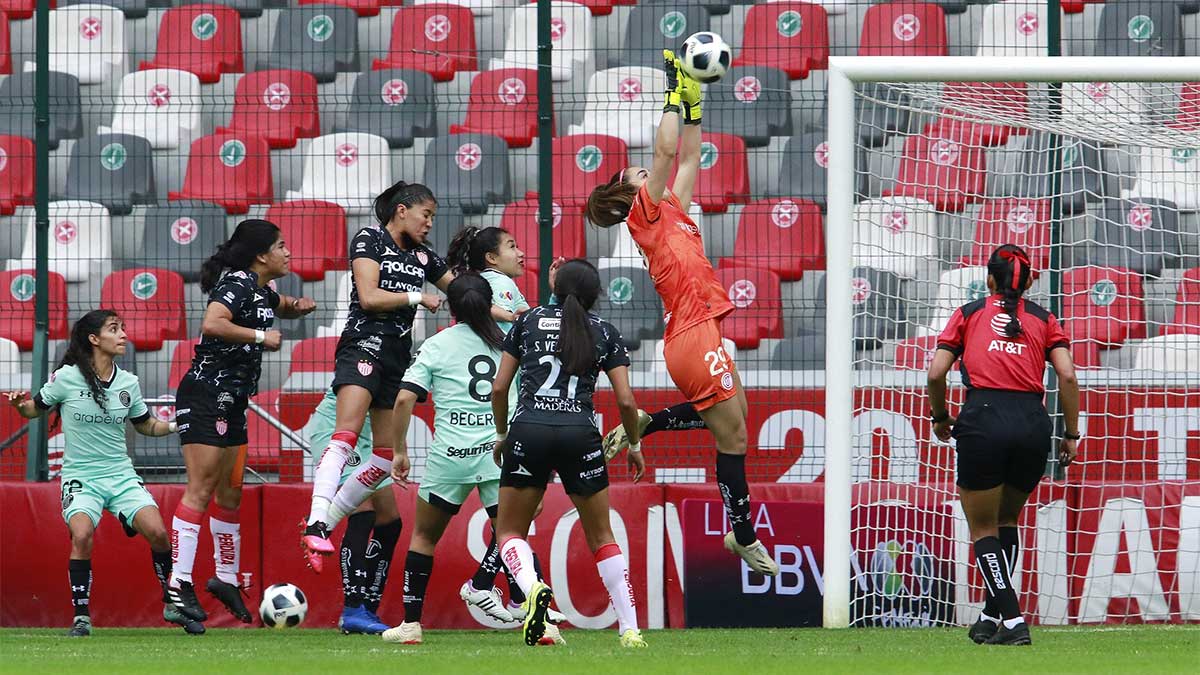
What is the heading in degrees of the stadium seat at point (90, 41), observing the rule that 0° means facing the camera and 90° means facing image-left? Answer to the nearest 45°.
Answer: approximately 0°

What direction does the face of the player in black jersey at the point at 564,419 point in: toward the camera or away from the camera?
away from the camera

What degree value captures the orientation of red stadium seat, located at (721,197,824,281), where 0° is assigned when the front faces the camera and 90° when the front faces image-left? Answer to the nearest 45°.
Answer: approximately 0°

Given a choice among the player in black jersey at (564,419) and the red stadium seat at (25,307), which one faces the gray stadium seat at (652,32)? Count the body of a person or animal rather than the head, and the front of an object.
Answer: the player in black jersey

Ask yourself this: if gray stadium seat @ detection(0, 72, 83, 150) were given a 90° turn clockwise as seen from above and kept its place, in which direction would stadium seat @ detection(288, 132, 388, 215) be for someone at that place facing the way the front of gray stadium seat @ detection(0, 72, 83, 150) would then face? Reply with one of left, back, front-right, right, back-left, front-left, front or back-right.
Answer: back-left

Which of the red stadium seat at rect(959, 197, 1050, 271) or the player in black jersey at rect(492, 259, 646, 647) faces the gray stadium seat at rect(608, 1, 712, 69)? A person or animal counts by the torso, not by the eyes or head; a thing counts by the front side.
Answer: the player in black jersey

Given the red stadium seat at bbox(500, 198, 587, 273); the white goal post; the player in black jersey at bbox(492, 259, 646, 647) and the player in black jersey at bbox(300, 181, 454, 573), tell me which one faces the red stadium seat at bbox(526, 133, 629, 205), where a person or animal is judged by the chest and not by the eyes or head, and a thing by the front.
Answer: the player in black jersey at bbox(492, 259, 646, 647)

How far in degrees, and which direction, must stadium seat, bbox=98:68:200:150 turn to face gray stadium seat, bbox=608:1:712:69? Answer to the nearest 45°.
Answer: approximately 90° to its left

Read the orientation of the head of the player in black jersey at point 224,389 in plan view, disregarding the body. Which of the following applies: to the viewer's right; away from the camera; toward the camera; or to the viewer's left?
to the viewer's right

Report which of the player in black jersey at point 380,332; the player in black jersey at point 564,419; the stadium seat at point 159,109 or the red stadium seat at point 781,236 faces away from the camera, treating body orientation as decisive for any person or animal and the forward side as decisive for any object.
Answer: the player in black jersey at point 564,419
